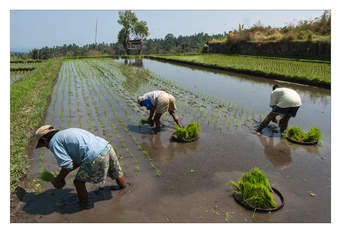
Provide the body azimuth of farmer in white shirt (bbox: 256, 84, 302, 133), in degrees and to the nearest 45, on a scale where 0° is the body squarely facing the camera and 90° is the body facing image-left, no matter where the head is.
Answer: approximately 135°

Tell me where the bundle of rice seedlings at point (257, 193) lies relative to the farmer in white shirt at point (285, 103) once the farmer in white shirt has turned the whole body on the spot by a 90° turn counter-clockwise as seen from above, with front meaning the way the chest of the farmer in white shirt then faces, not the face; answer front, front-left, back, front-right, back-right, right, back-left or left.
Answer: front-left

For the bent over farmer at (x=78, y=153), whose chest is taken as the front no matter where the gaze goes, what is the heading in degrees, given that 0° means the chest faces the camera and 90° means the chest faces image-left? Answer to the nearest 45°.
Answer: approximately 90°

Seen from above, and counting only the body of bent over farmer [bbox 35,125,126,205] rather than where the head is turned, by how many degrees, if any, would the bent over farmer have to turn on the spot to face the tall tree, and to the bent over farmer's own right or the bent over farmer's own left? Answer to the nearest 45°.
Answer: approximately 90° to the bent over farmer's own right
